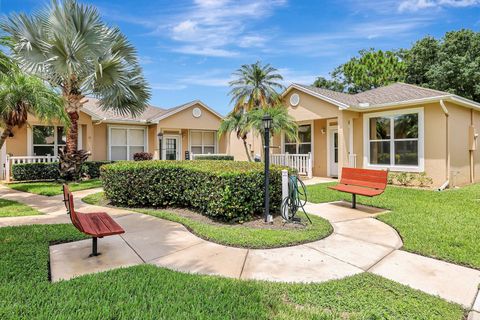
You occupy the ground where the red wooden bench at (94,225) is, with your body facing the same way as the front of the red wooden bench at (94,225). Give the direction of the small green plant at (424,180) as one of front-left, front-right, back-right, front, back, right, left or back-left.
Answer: front

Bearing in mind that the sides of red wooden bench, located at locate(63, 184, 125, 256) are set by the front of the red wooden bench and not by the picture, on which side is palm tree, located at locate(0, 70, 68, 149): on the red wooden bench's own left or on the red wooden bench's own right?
on the red wooden bench's own left

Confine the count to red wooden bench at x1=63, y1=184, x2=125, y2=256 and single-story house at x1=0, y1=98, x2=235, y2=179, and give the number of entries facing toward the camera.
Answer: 1

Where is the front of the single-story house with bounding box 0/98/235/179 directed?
toward the camera

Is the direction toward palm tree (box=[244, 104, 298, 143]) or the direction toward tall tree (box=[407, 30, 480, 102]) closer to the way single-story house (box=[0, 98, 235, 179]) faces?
the palm tree

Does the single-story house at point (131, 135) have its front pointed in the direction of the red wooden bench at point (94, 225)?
yes

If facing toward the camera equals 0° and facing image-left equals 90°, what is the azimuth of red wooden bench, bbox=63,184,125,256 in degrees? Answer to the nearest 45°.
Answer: approximately 270°

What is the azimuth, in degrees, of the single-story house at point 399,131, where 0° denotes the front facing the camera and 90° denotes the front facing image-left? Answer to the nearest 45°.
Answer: approximately 45°

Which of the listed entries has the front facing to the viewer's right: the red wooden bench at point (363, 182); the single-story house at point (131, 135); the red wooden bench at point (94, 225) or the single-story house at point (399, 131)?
the red wooden bench at point (94, 225)
